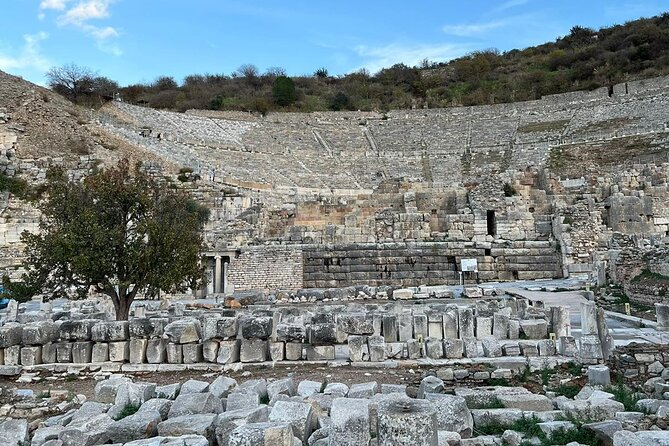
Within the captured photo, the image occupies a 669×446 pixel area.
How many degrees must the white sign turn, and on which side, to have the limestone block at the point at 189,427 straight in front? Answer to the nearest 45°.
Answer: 0° — it already faces it

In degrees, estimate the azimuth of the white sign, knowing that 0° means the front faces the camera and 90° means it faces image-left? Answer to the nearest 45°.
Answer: approximately 0°

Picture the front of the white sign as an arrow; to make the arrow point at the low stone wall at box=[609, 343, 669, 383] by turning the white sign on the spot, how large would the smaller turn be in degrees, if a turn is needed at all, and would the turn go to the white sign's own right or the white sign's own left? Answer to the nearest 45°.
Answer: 0° — it already faces it

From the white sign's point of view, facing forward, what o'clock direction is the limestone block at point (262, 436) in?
The limestone block is roughly at 12 o'clock from the white sign.

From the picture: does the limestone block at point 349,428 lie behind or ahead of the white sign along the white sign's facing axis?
ahead

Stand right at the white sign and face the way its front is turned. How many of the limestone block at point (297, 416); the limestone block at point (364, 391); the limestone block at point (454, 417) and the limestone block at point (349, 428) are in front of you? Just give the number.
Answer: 4

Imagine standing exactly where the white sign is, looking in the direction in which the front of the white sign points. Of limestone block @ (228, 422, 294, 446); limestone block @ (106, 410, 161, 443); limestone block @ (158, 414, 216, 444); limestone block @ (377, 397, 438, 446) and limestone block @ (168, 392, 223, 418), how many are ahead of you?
5

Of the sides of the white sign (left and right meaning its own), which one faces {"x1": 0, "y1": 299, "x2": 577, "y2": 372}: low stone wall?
front

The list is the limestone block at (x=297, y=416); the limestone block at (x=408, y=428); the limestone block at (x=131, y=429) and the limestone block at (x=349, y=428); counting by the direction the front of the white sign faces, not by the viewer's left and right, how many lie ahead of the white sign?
4

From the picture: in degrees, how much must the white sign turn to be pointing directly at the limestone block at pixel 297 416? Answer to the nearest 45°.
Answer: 0° — it already faces it

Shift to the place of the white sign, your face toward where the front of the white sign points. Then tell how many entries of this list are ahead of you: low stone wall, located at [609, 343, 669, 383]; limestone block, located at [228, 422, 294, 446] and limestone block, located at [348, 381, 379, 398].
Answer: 3

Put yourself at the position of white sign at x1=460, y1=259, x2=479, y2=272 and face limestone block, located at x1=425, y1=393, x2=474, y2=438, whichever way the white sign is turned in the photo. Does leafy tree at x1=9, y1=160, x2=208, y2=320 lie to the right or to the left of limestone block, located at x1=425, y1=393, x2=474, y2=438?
right

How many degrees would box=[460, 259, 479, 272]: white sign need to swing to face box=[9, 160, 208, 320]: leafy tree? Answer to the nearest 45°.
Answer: approximately 45° to its right

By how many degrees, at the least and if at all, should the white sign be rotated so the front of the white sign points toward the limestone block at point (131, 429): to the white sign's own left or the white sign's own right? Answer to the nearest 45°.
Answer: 0° — it already faces it
